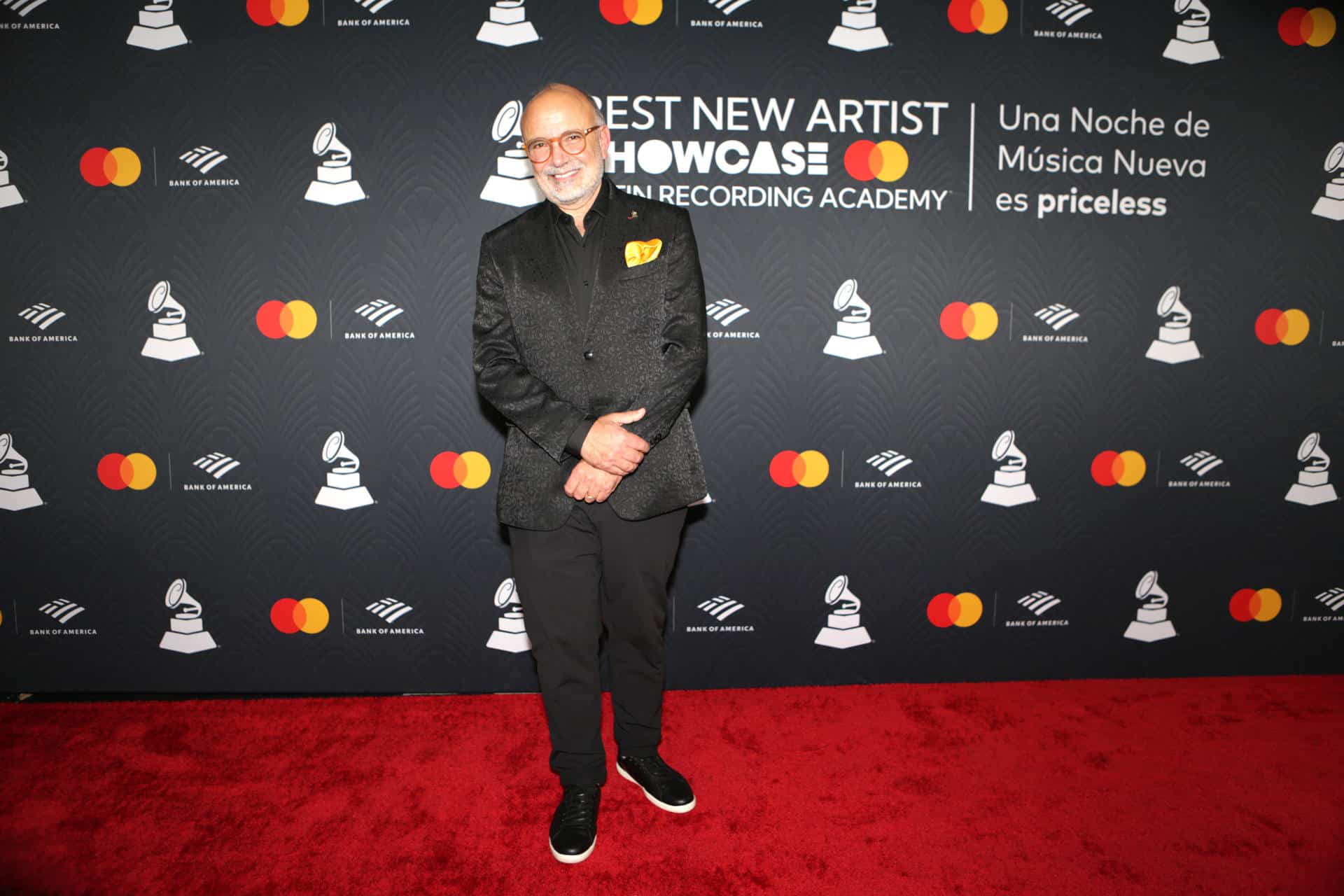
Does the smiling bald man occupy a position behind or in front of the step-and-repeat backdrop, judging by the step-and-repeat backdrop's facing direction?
in front

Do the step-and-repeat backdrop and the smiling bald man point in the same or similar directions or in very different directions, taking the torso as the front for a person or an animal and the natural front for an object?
same or similar directions

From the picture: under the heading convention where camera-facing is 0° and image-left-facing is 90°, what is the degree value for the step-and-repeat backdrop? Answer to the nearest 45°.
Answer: approximately 0°

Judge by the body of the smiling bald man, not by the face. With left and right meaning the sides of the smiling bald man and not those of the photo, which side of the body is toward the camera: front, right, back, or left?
front

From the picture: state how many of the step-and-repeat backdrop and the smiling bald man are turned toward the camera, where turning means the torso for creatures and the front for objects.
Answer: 2

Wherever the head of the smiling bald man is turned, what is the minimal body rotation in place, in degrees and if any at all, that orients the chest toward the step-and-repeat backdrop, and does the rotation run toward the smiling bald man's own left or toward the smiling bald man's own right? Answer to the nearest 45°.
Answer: approximately 135° to the smiling bald man's own left

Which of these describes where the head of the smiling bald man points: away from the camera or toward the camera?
toward the camera
